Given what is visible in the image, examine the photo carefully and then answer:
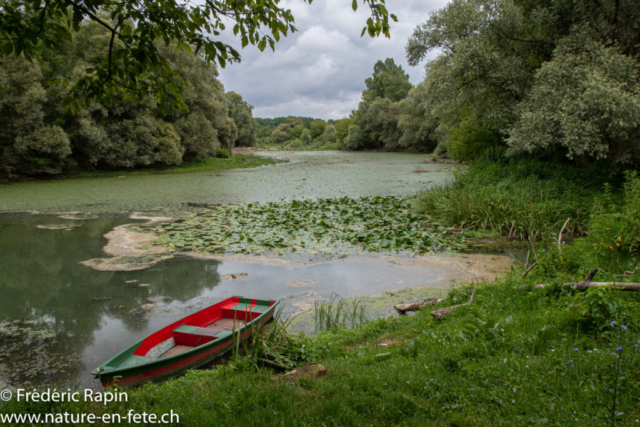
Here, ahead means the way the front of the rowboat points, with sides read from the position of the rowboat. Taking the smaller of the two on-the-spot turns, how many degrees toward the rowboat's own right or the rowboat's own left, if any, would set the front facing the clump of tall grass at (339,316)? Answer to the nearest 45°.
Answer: approximately 135° to the rowboat's own left

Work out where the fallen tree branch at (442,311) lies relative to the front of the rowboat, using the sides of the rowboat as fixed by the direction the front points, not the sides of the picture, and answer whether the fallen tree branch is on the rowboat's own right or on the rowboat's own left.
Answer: on the rowboat's own left

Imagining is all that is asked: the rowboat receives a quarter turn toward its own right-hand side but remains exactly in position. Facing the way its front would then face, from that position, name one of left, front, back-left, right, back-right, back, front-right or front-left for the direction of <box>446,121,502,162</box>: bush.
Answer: right

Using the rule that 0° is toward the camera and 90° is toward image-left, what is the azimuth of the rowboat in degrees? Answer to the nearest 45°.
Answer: approximately 45°

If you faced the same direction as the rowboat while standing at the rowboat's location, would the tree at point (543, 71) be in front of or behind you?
behind

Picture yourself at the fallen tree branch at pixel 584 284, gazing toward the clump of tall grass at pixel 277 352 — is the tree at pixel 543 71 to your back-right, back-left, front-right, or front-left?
back-right

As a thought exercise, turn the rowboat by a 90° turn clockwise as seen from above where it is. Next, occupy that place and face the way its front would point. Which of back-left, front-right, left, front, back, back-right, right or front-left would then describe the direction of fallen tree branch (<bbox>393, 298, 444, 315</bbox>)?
back-right

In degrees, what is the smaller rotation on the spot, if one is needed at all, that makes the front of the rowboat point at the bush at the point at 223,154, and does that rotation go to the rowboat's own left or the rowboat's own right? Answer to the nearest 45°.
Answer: approximately 135° to the rowboat's own right

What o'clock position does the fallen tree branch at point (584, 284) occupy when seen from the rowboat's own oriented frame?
The fallen tree branch is roughly at 8 o'clock from the rowboat.

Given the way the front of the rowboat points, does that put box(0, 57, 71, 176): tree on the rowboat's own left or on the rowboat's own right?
on the rowboat's own right
